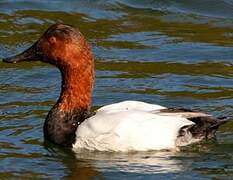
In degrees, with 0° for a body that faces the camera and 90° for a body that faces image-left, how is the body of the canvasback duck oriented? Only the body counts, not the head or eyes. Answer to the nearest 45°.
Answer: approximately 90°
